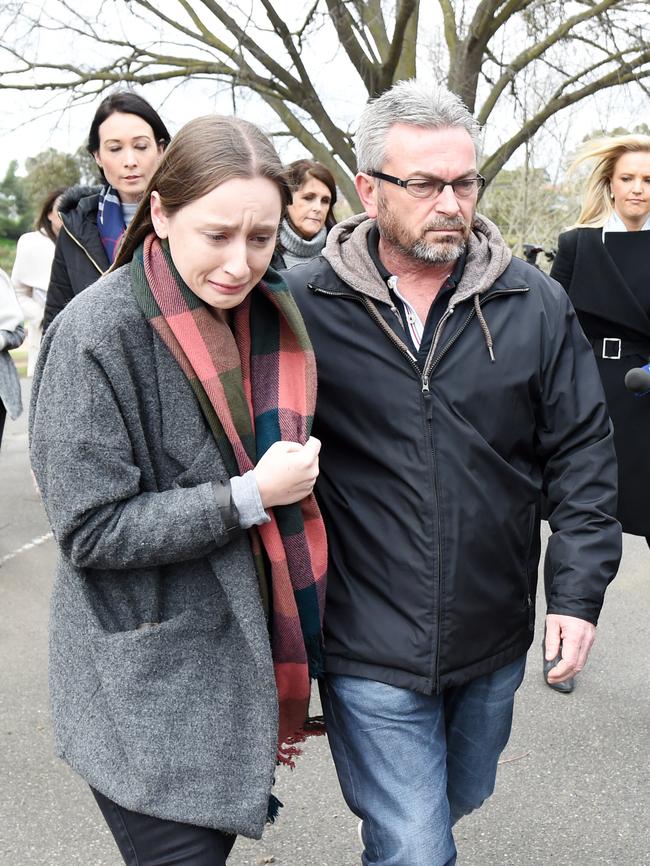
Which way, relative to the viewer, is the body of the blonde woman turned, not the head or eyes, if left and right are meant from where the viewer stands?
facing the viewer

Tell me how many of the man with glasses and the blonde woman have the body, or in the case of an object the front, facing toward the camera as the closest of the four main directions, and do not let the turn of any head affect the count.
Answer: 2

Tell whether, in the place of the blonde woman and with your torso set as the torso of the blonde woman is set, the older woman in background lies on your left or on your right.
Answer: on your right

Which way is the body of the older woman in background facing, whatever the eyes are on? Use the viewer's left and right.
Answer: facing the viewer and to the right of the viewer

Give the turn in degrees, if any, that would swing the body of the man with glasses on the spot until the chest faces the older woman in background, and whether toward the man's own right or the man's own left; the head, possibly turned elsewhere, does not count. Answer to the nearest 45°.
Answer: approximately 180°

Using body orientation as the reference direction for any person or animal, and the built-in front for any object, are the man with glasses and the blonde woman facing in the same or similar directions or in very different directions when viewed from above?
same or similar directions

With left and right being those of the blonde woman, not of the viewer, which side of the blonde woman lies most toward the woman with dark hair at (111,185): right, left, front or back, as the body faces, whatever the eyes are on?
right

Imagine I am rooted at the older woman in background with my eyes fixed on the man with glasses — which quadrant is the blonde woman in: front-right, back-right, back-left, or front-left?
front-left

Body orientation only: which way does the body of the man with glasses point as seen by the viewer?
toward the camera

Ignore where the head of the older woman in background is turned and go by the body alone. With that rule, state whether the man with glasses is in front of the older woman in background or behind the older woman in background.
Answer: in front

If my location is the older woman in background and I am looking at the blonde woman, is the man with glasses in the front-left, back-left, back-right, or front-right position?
front-right

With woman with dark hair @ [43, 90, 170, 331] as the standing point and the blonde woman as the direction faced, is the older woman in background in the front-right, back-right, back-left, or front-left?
front-left
